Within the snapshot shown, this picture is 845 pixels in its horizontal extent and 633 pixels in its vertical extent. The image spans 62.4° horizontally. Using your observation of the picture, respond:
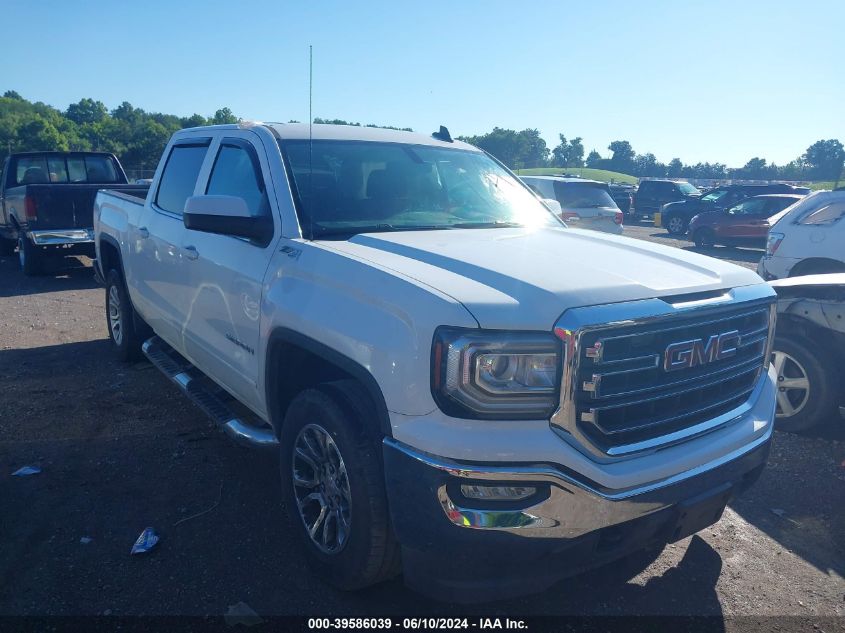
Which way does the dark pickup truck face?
away from the camera

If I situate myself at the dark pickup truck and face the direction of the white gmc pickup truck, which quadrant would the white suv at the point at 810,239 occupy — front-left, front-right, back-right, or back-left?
front-left

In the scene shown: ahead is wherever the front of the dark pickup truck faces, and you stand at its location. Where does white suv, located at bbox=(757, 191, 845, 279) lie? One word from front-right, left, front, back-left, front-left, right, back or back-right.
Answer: back-right

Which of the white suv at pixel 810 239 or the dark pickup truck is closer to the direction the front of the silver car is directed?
the dark pickup truck

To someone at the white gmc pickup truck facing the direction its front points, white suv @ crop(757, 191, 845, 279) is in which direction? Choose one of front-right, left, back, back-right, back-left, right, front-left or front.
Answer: left

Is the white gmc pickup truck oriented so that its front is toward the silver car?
no

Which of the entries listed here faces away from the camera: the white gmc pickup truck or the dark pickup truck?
the dark pickup truck

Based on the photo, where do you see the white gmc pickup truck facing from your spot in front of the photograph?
facing the viewer and to the right of the viewer

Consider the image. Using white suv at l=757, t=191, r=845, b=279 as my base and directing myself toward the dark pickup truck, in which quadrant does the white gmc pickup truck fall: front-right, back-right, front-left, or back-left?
front-left

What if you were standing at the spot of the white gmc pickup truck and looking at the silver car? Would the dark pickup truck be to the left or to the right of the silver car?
left

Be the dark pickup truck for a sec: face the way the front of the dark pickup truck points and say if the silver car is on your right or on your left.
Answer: on your right

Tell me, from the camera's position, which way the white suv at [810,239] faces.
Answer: facing to the right of the viewer

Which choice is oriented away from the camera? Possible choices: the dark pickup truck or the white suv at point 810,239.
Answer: the dark pickup truck

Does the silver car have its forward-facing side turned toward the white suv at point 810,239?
no
